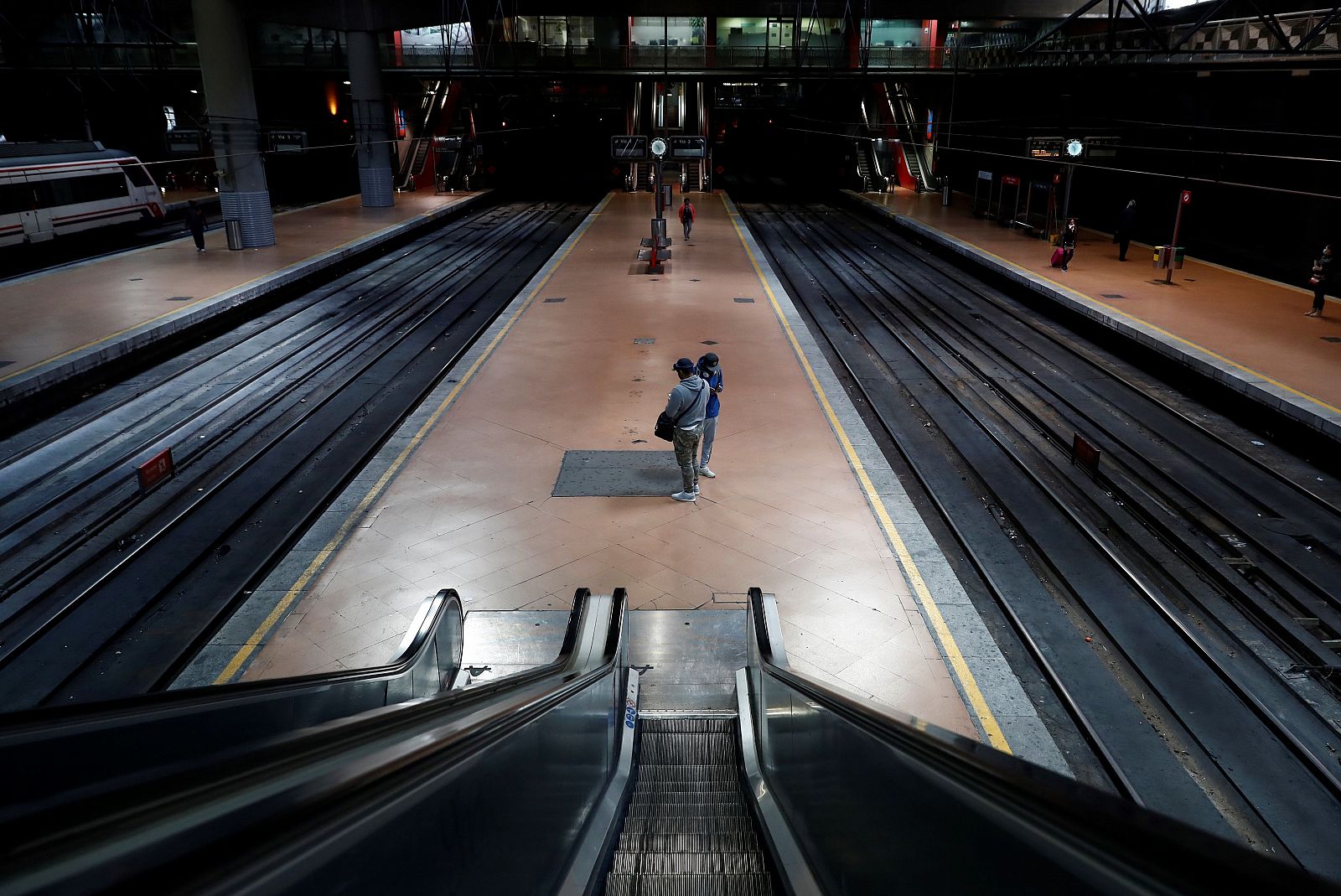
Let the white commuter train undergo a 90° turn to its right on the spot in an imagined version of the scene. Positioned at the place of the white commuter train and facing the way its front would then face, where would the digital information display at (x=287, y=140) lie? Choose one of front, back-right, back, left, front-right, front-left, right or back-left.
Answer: left

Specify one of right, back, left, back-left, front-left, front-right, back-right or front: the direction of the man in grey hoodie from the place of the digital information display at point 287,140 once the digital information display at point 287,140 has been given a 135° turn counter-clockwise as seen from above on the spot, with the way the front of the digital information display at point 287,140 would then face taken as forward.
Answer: back-right

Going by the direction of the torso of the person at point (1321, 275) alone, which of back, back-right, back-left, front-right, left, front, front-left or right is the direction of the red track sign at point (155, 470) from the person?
front-left

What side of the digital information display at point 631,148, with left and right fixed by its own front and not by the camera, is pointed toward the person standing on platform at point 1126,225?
left

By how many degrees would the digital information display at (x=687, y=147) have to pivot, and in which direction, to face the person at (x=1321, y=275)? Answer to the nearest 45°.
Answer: approximately 45° to its left

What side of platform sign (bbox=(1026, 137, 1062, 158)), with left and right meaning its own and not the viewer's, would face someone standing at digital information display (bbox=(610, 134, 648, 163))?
right

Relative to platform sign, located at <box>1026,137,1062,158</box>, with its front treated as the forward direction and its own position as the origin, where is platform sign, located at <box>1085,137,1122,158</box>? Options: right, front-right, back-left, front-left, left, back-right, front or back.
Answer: left

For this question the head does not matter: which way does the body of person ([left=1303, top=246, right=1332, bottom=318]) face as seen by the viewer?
to the viewer's left

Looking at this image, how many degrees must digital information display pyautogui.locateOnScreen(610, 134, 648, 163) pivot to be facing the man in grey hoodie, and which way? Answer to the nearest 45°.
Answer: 0° — it already faces them

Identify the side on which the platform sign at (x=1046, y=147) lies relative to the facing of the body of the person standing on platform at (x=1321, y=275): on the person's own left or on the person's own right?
on the person's own right

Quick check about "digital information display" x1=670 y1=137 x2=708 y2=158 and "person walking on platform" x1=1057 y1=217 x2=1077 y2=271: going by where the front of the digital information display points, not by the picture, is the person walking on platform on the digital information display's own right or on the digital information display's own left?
on the digital information display's own left

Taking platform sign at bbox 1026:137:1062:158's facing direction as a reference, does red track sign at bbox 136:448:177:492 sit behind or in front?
in front

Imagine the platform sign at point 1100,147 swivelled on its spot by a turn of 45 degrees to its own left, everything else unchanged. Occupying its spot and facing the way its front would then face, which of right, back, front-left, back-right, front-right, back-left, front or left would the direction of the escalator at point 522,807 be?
front-right

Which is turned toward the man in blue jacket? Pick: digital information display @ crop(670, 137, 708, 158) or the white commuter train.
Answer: the digital information display
